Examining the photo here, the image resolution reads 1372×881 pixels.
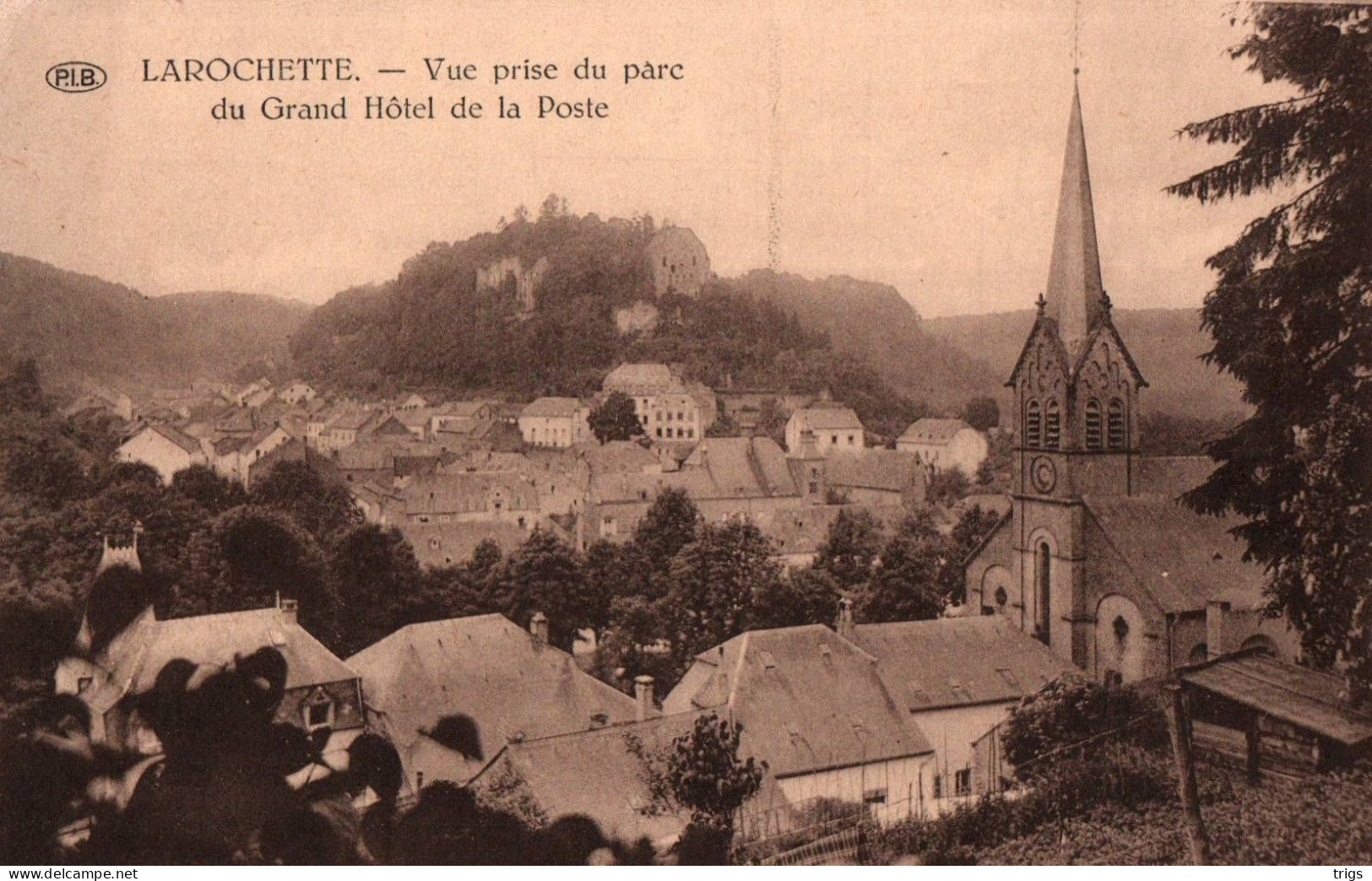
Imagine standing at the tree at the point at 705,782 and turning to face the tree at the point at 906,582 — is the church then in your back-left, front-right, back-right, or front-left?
front-right

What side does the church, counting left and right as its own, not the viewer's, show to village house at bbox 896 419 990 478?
right

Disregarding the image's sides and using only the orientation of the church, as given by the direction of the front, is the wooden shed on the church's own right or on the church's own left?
on the church's own left

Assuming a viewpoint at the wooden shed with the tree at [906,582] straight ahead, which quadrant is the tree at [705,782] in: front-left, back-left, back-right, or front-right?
front-left

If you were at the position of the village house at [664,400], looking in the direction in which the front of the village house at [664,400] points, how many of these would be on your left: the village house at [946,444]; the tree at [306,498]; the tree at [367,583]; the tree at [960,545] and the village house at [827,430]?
3

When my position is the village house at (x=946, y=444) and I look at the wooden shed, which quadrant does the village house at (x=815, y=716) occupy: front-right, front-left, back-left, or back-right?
front-right

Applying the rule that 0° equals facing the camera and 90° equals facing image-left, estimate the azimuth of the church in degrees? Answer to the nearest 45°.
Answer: approximately 45°

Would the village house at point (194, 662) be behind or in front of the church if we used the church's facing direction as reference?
in front

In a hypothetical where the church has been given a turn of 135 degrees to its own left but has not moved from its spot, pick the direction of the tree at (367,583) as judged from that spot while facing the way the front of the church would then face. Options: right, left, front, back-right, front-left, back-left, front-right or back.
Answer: back-right

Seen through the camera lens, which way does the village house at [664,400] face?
facing the viewer

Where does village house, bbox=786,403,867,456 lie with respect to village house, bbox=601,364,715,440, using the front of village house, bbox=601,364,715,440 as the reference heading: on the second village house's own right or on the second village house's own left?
on the second village house's own left

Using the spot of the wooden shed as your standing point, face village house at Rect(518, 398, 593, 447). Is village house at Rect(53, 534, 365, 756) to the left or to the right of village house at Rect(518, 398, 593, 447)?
left

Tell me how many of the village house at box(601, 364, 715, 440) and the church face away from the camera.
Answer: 0
